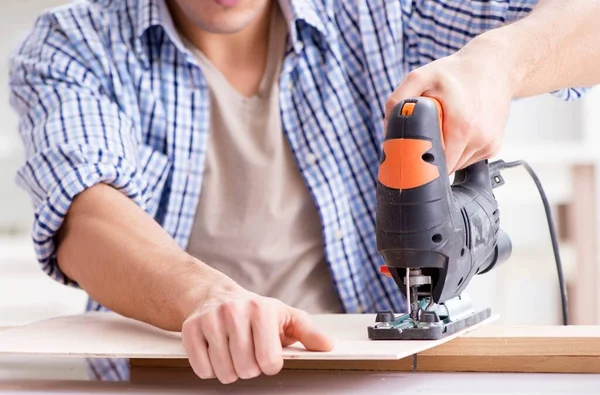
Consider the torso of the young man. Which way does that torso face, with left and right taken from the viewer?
facing the viewer

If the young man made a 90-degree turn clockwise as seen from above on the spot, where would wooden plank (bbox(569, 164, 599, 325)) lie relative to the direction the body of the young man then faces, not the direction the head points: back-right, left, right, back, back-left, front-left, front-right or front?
back-right

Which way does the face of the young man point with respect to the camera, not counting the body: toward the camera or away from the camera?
toward the camera

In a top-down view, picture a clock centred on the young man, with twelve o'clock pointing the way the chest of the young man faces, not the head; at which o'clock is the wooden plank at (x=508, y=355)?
The wooden plank is roughly at 11 o'clock from the young man.

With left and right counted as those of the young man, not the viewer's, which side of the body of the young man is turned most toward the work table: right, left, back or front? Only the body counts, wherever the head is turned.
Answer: front
